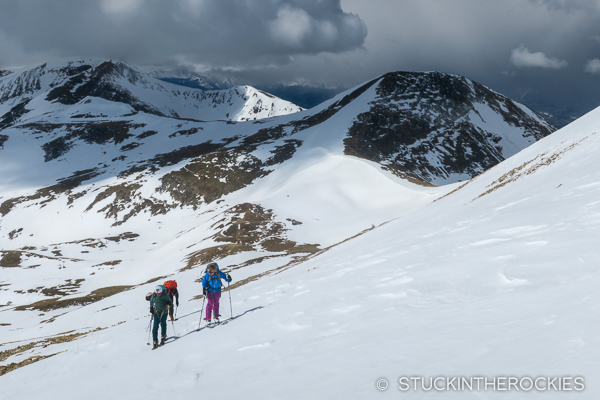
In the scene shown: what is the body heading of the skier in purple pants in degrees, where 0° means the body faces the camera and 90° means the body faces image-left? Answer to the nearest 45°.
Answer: approximately 0°
